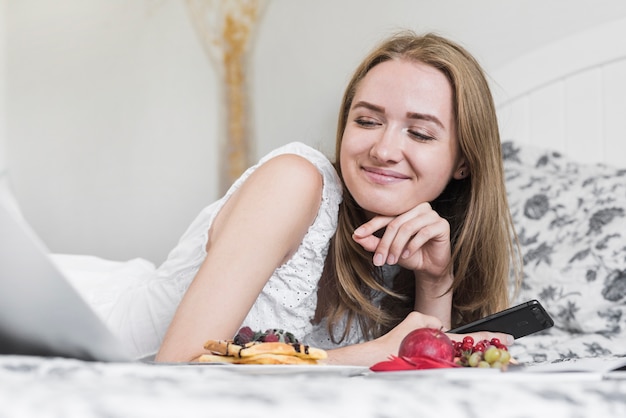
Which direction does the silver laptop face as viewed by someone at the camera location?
facing away from the viewer and to the right of the viewer

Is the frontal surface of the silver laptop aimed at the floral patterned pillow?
yes

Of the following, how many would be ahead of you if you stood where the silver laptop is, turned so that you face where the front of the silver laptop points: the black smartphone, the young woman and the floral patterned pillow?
3
